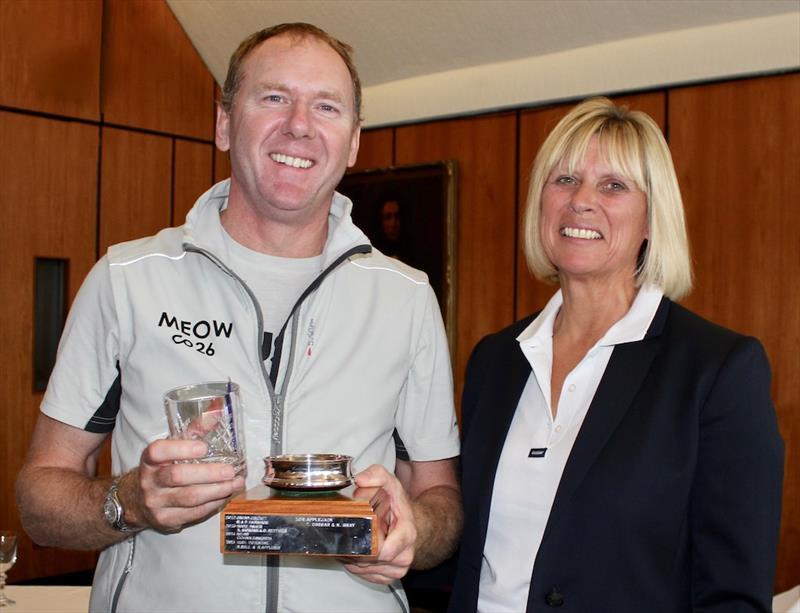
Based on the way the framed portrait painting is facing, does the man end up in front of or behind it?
in front

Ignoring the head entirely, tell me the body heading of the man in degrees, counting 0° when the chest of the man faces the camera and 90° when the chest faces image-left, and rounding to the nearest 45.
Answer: approximately 0°

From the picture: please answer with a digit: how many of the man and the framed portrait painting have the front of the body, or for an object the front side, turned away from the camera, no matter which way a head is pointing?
0

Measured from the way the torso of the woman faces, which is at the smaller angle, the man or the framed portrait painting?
the man

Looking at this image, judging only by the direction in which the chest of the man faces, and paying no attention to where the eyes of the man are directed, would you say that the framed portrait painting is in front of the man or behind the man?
behind

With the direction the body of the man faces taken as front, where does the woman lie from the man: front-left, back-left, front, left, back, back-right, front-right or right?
left
